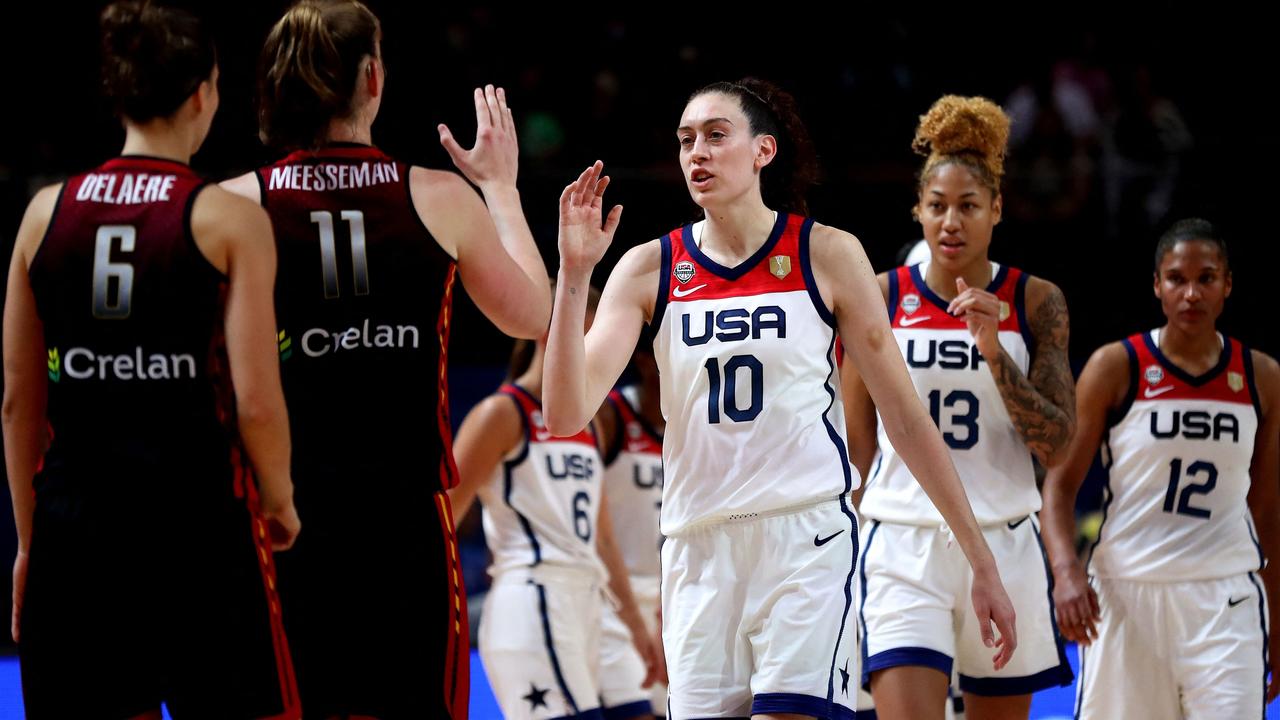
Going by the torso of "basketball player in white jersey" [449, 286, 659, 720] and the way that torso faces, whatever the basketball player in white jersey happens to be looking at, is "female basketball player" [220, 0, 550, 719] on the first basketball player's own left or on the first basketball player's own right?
on the first basketball player's own right

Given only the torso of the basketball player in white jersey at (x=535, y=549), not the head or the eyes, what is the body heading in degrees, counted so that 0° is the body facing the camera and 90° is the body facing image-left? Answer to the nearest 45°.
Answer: approximately 315°

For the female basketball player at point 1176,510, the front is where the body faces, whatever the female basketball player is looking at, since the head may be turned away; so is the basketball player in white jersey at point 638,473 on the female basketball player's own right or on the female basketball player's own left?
on the female basketball player's own right

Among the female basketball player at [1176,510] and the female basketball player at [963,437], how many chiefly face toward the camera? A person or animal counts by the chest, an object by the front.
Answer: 2

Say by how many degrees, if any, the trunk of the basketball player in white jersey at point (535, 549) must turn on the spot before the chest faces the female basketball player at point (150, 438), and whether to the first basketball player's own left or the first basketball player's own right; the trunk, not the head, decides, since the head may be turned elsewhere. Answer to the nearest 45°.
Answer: approximately 45° to the first basketball player's own right
